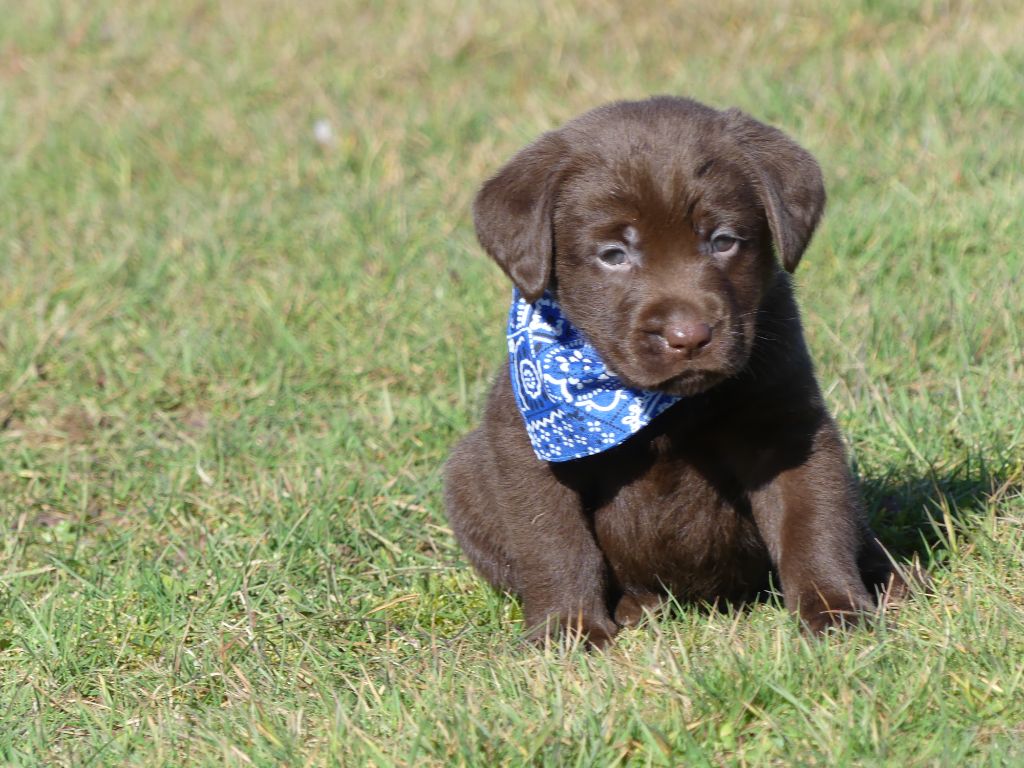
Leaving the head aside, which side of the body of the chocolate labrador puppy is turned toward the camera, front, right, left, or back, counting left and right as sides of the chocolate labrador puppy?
front
